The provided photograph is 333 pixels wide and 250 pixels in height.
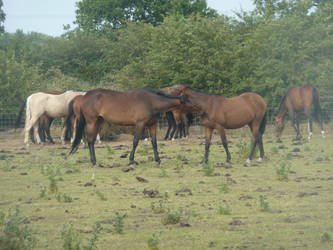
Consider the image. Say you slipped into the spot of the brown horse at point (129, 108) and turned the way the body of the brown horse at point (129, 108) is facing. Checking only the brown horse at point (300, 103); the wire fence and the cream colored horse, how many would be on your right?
0

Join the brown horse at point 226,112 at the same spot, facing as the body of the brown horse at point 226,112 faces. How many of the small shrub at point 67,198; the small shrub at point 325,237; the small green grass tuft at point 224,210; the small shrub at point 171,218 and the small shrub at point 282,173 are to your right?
0

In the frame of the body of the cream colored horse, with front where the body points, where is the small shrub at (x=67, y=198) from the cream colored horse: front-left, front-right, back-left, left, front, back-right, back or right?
right

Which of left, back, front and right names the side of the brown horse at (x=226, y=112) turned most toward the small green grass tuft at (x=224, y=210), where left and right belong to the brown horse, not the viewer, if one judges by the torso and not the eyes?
left

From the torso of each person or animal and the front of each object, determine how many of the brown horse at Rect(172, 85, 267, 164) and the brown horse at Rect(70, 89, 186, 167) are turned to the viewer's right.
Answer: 1

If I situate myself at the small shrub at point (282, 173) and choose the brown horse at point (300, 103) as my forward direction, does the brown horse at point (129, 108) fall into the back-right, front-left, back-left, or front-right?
front-left

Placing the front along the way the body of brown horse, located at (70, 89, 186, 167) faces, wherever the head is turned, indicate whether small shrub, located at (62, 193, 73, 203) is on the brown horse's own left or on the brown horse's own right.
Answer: on the brown horse's own right

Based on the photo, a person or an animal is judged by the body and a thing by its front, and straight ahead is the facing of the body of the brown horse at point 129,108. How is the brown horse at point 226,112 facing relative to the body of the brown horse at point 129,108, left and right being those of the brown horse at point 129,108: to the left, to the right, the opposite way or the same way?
the opposite way

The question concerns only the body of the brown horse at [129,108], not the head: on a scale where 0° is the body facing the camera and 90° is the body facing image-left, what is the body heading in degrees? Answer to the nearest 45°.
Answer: approximately 270°

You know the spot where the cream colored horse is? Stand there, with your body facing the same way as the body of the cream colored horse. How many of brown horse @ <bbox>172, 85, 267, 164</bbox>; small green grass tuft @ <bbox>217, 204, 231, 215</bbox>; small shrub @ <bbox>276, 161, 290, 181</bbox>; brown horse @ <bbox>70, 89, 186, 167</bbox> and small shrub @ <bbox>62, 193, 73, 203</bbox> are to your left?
0

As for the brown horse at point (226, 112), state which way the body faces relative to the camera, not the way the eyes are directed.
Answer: to the viewer's left
